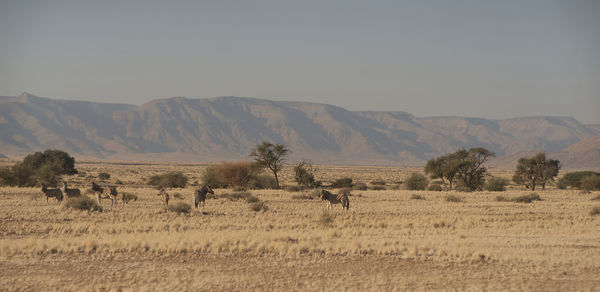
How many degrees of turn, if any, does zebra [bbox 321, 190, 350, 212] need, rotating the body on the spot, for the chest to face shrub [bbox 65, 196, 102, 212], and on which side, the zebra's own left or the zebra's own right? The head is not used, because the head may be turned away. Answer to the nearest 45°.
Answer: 0° — it already faces it

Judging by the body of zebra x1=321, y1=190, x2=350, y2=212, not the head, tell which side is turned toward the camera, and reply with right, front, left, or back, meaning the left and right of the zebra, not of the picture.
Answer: left

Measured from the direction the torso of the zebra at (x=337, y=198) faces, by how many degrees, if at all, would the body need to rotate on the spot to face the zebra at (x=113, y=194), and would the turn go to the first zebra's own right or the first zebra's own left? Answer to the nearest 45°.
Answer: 0° — it already faces it
